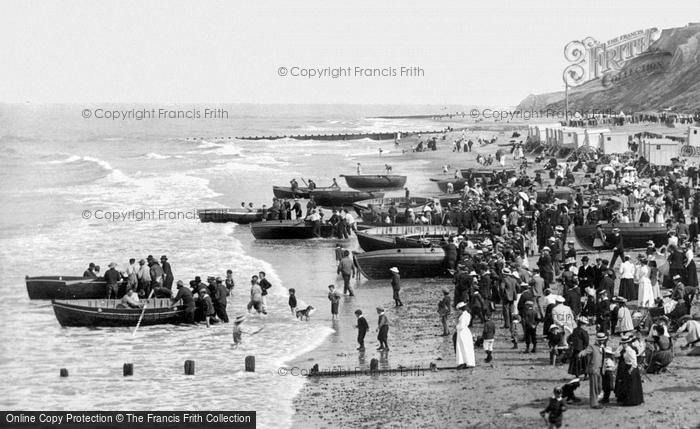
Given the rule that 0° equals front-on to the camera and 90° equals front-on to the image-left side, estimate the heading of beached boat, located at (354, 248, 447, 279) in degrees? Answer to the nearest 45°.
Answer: approximately 90°

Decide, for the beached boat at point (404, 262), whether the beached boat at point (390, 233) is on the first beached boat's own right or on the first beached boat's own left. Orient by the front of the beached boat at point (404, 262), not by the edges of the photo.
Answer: on the first beached boat's own right

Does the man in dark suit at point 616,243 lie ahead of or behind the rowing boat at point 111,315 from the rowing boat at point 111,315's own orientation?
behind

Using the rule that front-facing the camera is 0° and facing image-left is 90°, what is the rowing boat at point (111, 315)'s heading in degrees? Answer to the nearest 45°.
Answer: approximately 90°

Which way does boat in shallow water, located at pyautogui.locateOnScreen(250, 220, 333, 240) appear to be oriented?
to the viewer's left

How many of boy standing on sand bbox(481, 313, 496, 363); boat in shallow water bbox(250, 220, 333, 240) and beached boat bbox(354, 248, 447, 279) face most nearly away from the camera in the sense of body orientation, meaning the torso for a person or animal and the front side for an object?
1

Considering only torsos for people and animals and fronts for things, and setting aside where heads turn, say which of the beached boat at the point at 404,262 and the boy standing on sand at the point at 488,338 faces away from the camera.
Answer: the boy standing on sand

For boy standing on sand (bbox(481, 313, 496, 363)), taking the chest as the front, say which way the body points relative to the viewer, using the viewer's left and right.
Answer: facing away from the viewer

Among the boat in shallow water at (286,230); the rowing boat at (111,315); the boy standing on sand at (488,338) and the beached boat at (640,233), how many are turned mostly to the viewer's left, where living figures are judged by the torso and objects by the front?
3

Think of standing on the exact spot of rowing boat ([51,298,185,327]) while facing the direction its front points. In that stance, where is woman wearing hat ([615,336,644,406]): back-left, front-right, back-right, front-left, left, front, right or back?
back-left

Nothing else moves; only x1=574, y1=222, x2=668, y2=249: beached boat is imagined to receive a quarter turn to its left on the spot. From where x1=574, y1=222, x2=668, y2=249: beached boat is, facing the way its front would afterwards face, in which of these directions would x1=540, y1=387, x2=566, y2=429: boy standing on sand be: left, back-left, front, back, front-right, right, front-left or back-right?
front

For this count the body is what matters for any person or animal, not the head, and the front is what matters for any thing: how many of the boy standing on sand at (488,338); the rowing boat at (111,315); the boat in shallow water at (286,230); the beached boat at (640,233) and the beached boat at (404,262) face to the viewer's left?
4

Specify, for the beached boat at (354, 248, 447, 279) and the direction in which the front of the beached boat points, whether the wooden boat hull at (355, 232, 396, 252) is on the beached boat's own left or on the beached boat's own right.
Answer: on the beached boat's own right
